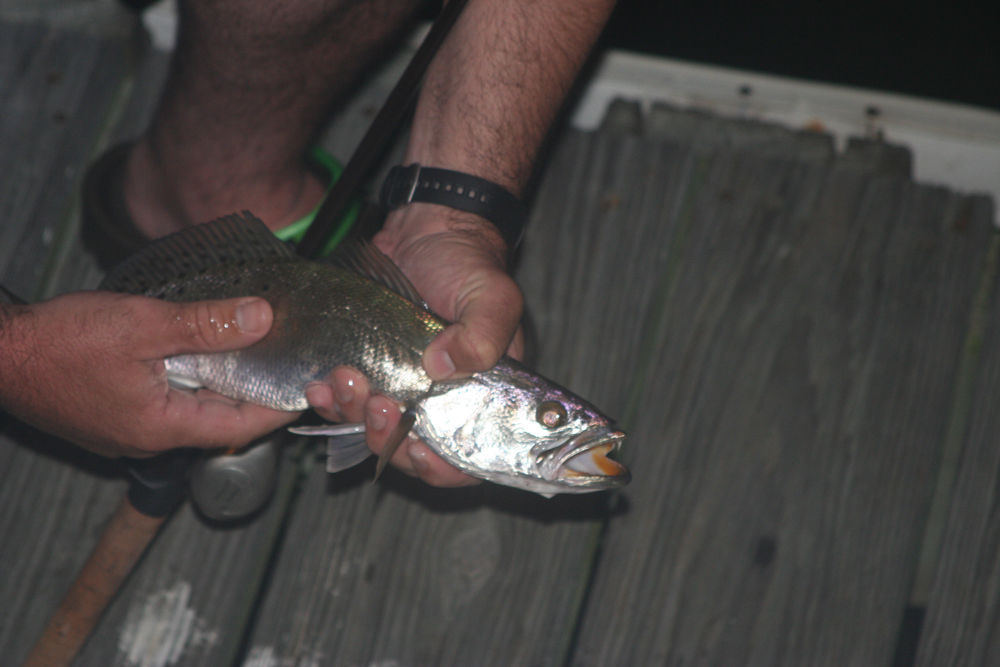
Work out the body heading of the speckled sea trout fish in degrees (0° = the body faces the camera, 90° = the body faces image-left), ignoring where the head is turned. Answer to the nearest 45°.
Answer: approximately 270°

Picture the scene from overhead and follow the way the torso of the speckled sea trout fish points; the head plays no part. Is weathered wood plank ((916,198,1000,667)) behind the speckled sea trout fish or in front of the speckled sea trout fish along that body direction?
in front
